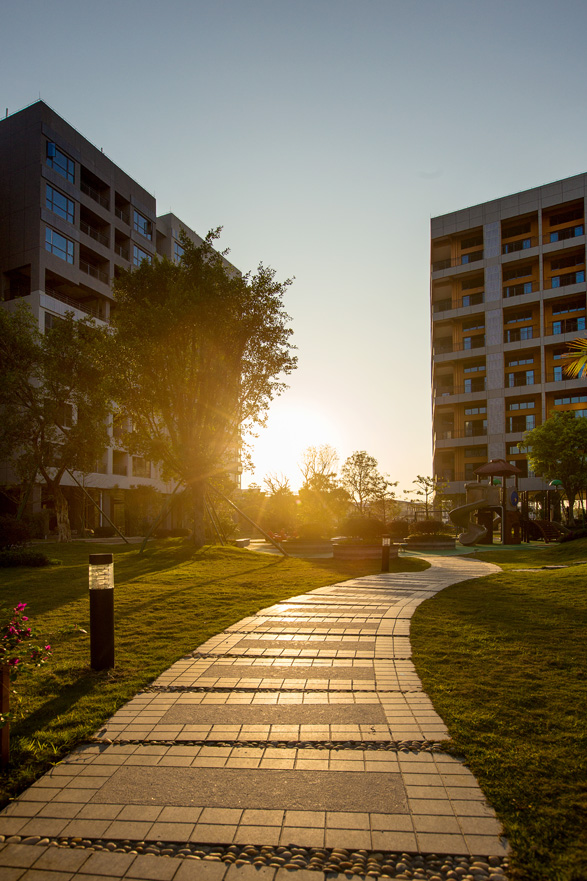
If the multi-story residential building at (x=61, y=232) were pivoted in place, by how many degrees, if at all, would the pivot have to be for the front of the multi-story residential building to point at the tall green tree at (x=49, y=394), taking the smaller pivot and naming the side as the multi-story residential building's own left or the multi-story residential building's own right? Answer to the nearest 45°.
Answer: approximately 45° to the multi-story residential building's own right

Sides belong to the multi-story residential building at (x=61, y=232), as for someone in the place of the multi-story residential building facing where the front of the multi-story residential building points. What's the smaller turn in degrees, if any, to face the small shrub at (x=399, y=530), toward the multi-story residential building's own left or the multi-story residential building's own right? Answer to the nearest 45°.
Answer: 0° — it already faces it

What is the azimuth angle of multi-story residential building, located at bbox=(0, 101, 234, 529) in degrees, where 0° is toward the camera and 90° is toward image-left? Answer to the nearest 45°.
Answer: approximately 315°

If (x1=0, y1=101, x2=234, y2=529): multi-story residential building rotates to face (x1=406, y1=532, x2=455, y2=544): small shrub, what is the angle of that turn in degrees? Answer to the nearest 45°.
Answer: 0° — it already faces it
